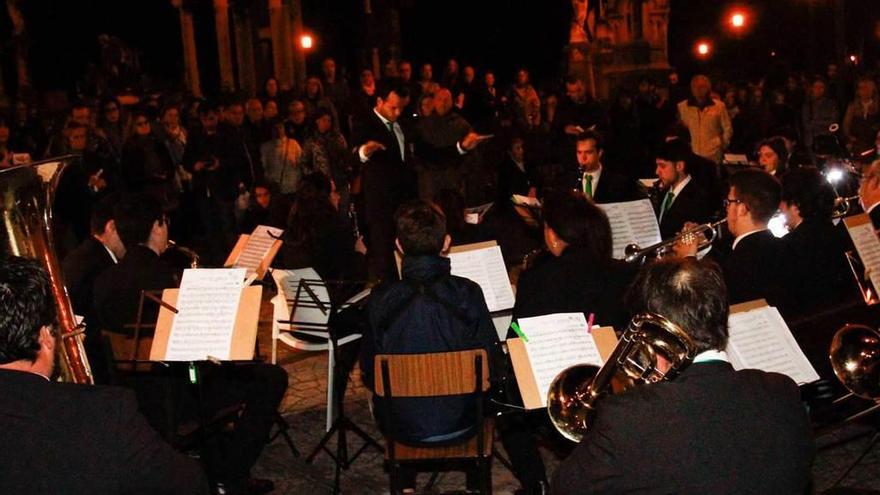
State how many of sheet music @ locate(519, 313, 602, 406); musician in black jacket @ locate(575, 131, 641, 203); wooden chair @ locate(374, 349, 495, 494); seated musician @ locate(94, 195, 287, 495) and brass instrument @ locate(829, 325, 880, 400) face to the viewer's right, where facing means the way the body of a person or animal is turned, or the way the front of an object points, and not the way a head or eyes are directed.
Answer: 1

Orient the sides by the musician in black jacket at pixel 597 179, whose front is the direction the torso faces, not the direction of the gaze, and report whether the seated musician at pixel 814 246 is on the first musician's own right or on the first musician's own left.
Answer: on the first musician's own left

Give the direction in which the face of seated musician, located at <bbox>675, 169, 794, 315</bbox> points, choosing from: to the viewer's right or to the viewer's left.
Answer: to the viewer's left

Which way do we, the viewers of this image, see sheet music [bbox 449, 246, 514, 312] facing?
facing the viewer

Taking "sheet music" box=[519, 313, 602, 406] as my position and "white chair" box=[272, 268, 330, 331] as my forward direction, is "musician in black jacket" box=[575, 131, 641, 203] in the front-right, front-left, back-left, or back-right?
front-right

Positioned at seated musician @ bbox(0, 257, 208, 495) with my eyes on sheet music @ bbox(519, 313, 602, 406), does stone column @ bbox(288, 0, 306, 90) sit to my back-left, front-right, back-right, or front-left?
front-left

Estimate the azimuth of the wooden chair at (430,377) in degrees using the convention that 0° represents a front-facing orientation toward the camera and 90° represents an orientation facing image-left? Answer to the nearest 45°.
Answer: approximately 180°

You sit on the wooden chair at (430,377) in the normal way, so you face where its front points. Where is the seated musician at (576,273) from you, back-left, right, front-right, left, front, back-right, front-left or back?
front-right

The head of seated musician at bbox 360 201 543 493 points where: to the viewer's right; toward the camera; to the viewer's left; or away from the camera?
away from the camera

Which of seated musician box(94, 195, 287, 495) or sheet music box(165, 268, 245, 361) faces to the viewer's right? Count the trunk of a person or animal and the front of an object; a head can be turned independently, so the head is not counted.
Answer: the seated musician

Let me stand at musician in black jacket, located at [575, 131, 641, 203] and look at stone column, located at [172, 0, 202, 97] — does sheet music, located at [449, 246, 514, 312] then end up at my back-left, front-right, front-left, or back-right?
back-left

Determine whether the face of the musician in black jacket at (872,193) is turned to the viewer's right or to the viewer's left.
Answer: to the viewer's left

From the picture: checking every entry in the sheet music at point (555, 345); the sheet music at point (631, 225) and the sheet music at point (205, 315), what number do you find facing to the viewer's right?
0

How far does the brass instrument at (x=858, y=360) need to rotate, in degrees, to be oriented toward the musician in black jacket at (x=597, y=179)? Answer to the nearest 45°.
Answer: approximately 135° to its right

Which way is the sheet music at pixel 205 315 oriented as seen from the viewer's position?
toward the camera

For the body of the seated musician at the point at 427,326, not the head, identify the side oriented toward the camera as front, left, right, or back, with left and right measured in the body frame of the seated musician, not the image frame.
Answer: back

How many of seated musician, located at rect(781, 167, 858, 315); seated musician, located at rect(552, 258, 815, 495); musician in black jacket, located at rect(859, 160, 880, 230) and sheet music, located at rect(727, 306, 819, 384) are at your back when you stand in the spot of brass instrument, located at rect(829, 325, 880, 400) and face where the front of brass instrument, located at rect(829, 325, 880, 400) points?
2
